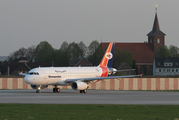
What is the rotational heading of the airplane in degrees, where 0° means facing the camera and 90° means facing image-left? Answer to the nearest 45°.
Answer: approximately 45°
